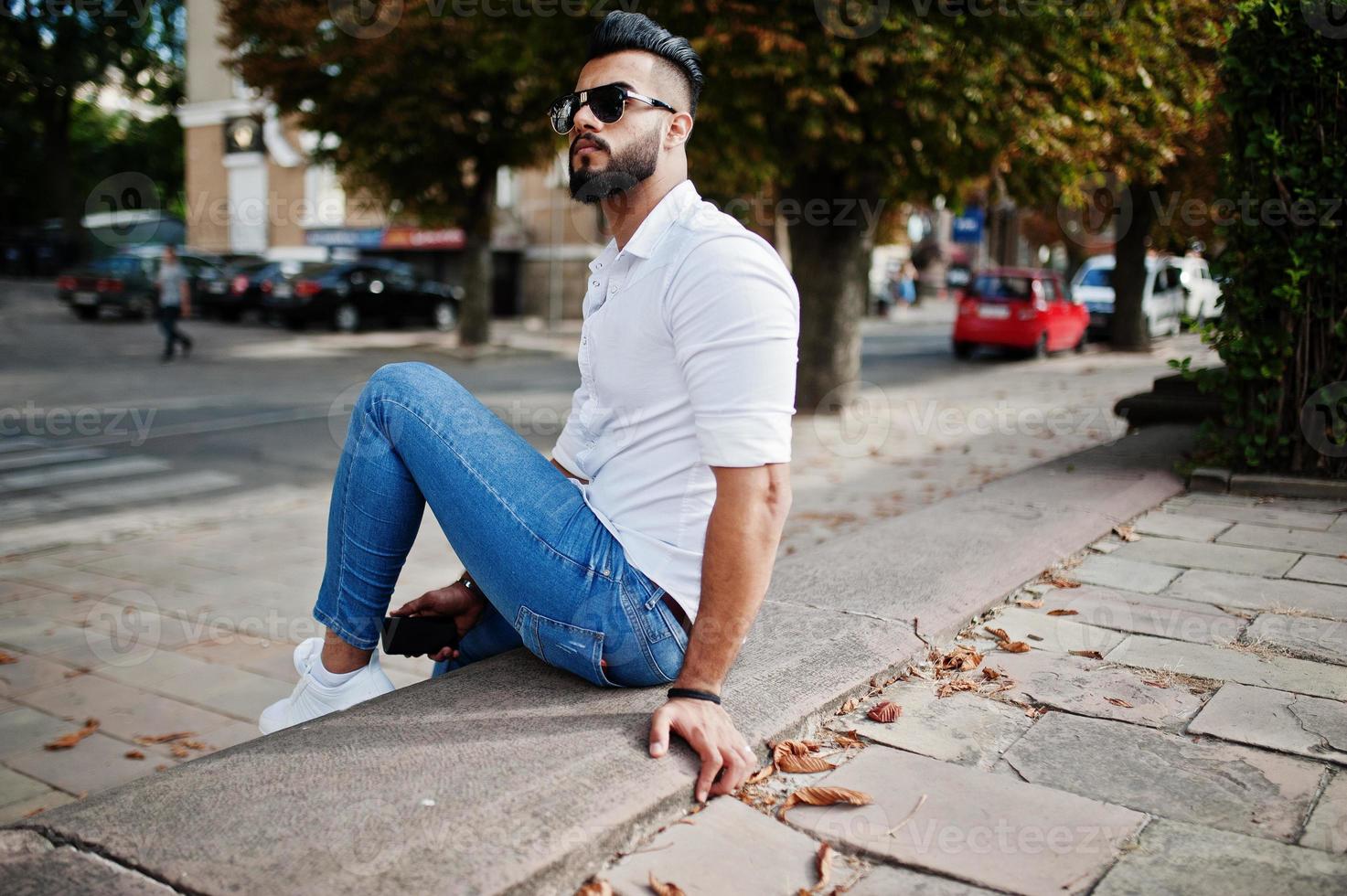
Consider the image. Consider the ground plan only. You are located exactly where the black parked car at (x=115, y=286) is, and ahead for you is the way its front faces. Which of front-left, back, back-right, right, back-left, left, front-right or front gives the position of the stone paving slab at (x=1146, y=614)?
back-right

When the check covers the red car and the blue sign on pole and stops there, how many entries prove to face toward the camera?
1

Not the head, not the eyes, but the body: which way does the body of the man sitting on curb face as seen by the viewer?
to the viewer's left

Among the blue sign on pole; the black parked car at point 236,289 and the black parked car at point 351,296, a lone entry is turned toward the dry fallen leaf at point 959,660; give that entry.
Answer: the blue sign on pole

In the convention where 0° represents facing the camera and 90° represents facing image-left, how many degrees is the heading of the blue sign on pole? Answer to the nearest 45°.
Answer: approximately 0°

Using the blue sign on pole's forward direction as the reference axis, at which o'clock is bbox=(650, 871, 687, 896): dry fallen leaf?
The dry fallen leaf is roughly at 12 o'clock from the blue sign on pole.

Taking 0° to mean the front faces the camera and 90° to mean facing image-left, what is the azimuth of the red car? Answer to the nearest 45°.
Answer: approximately 225°

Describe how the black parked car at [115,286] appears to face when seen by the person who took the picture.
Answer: facing away from the viewer and to the right of the viewer

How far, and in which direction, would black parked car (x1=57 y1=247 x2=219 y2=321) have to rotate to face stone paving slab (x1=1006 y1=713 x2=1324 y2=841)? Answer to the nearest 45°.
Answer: approximately 135° to its right

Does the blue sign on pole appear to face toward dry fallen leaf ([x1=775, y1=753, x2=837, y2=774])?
yes

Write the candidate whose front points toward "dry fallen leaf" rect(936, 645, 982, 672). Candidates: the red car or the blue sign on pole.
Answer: the blue sign on pole

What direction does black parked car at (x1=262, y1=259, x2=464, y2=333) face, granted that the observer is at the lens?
facing away from the viewer and to the right of the viewer

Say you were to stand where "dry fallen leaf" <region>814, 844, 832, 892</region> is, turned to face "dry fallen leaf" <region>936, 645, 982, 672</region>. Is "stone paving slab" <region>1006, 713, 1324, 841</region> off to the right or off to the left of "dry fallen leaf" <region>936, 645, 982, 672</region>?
right
